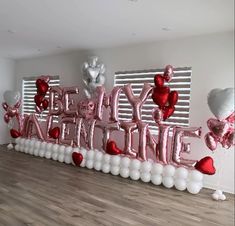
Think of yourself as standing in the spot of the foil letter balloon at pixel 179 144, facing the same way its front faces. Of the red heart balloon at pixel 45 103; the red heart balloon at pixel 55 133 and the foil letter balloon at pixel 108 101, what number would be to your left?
0

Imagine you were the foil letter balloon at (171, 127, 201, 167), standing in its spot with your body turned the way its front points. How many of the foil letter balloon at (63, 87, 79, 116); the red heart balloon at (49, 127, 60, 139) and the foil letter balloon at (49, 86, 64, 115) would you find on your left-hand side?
0

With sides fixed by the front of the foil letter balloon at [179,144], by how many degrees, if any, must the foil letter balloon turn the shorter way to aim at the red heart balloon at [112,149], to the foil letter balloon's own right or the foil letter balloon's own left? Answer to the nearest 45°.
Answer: approximately 90° to the foil letter balloon's own right

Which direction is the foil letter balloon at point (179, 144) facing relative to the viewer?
toward the camera

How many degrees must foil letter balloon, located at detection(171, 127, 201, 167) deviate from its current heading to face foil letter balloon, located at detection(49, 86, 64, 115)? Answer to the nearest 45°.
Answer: approximately 135° to its right

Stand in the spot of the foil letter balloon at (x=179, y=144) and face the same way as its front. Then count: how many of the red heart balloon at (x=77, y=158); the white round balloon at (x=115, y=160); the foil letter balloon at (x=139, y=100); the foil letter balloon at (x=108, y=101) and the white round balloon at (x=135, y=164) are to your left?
0

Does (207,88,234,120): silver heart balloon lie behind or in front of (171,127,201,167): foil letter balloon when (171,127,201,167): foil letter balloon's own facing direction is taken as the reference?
in front

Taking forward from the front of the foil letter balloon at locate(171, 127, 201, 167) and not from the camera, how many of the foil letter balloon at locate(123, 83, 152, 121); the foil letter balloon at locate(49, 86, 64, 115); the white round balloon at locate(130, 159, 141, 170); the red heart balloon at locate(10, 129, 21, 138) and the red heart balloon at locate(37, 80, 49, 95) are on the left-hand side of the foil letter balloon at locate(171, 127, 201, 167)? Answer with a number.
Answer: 0

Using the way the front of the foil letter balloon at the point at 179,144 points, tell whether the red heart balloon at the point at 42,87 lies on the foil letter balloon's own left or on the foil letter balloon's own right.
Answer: on the foil letter balloon's own right
